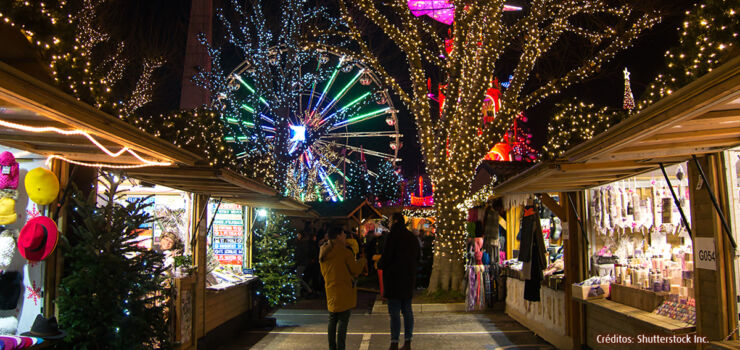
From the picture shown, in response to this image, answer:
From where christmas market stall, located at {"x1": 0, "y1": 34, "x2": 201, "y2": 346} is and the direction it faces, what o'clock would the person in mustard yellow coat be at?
The person in mustard yellow coat is roughly at 10 o'clock from the christmas market stall.

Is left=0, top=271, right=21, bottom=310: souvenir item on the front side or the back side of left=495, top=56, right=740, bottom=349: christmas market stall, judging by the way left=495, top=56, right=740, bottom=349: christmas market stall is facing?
on the front side

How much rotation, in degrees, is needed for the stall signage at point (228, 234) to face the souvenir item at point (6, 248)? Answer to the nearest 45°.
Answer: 0° — it already faces it

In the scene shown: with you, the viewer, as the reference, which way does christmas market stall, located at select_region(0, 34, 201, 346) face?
facing the viewer and to the right of the viewer

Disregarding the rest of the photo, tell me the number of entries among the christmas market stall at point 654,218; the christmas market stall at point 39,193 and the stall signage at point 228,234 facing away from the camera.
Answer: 0

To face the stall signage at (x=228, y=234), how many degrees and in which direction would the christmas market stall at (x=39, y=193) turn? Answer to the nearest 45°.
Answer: approximately 90° to its left

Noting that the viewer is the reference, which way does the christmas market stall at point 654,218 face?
facing the viewer and to the left of the viewer

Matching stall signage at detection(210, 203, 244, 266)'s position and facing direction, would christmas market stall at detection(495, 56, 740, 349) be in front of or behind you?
in front

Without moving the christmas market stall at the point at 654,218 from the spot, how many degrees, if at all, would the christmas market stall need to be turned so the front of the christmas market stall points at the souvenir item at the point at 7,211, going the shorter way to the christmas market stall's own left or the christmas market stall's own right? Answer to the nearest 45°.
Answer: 0° — it already faces it

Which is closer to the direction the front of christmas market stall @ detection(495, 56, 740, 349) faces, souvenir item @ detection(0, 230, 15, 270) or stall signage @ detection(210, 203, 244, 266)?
the souvenir item

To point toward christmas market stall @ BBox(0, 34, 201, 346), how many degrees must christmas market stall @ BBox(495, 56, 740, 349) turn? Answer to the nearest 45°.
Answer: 0° — it already faces it

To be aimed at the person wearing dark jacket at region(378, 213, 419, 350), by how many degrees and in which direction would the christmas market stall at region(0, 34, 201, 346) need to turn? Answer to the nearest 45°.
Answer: approximately 45° to its left

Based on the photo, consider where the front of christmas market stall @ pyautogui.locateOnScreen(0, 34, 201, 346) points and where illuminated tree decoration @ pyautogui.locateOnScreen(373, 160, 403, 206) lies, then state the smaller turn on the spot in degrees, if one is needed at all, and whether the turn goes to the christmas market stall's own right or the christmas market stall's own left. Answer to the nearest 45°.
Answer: approximately 90° to the christmas market stall's own left

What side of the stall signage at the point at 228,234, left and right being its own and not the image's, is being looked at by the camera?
front

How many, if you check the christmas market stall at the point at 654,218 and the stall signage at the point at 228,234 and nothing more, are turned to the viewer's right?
0

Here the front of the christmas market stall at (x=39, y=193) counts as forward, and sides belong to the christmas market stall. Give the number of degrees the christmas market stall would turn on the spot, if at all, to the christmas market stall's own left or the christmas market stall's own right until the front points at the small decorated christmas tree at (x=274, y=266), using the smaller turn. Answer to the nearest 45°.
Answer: approximately 90° to the christmas market stall's own left

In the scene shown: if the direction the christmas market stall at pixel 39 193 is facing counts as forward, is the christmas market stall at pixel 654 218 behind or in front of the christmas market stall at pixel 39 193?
in front

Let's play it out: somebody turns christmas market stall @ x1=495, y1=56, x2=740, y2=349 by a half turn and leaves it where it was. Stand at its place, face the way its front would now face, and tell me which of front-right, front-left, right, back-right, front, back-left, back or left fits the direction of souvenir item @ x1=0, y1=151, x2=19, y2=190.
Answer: back
